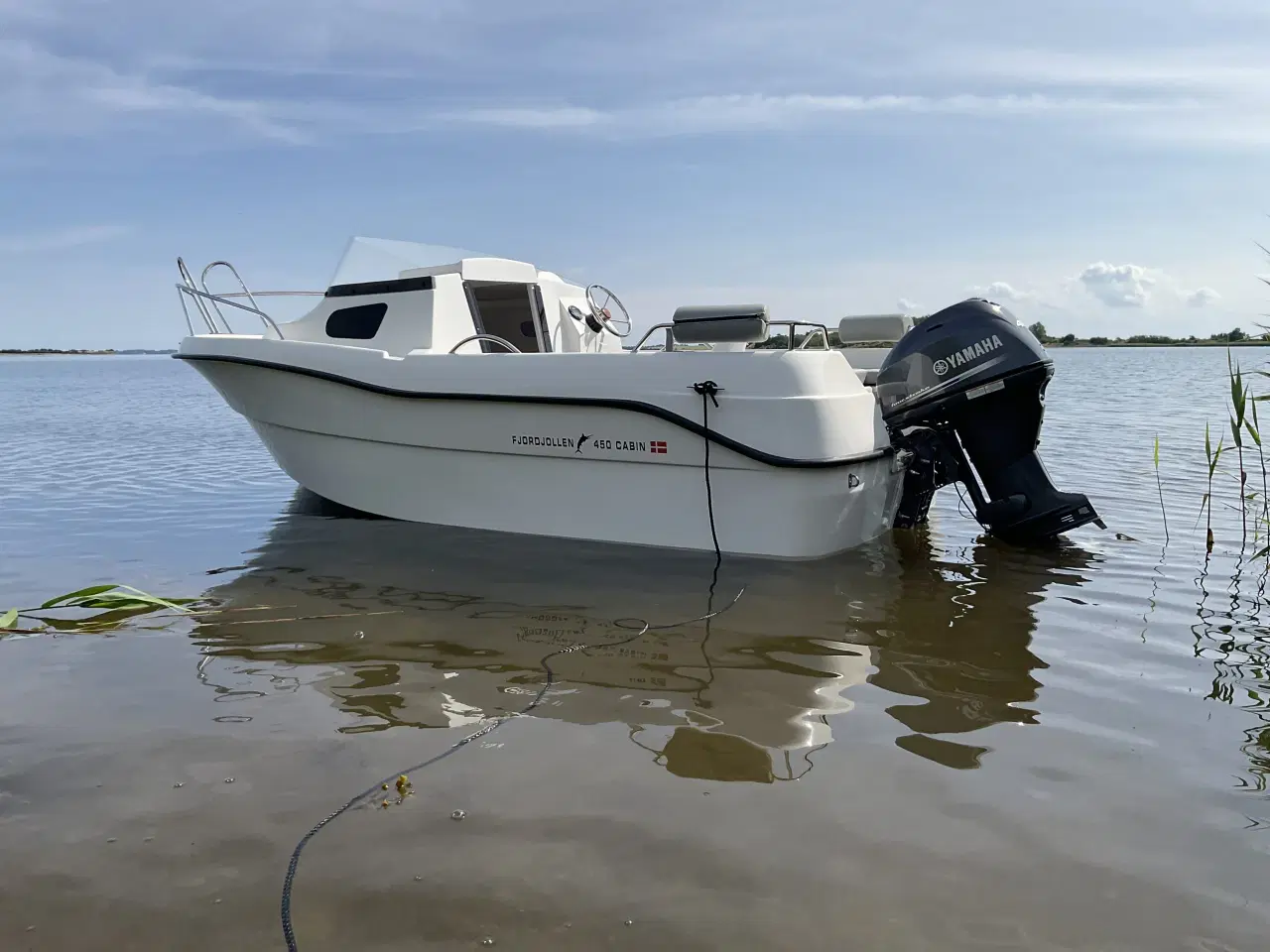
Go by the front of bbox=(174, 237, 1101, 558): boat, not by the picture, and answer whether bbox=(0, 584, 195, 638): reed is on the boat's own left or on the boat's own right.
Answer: on the boat's own left

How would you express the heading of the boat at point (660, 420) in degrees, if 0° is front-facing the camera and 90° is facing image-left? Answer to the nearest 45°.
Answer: approximately 135°
